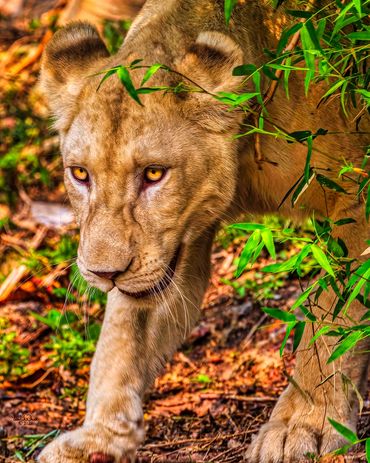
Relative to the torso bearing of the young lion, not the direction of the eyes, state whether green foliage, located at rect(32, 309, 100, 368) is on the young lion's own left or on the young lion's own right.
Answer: on the young lion's own right

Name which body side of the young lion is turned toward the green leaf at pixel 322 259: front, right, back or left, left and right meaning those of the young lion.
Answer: left

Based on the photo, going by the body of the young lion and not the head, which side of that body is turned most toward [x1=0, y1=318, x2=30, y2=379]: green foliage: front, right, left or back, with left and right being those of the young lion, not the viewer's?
right

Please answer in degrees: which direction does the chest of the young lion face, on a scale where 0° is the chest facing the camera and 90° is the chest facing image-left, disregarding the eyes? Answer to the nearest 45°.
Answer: approximately 45°

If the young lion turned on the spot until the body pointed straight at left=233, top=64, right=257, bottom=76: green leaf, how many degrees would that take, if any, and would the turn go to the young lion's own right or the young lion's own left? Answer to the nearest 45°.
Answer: approximately 90° to the young lion's own left

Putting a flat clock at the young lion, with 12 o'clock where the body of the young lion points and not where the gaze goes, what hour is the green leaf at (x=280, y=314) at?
The green leaf is roughly at 10 o'clock from the young lion.
